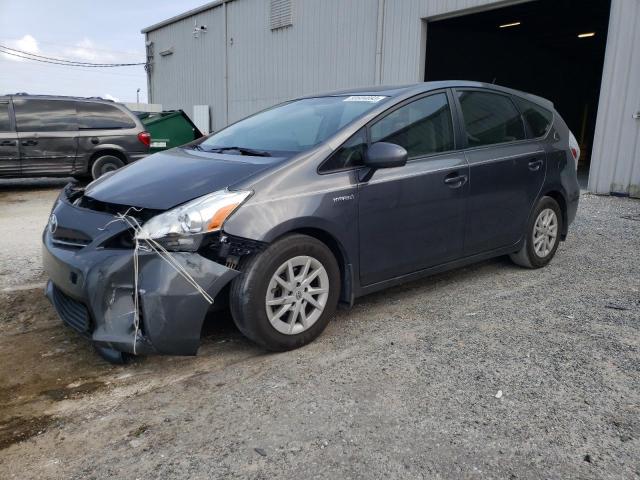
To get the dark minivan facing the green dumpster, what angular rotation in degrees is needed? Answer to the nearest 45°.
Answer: approximately 135° to its right

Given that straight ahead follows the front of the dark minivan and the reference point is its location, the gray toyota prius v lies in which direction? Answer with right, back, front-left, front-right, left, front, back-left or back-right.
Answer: left

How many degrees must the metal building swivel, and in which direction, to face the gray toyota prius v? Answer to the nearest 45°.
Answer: approximately 45° to its left

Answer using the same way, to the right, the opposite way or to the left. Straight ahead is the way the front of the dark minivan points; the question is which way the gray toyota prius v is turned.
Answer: the same way

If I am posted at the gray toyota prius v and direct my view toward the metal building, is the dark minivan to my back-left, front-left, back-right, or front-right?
front-left

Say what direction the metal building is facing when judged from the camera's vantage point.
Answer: facing the viewer and to the left of the viewer

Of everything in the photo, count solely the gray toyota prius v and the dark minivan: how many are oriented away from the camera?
0

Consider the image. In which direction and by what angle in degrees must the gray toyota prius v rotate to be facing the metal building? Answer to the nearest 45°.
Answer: approximately 135° to its right

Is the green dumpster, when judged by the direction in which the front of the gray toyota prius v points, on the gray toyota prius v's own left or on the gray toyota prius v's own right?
on the gray toyota prius v's own right

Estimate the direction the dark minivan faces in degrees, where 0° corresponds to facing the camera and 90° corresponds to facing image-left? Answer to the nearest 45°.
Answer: approximately 90°
